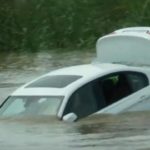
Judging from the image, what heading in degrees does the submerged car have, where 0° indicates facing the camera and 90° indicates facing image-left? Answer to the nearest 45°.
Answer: approximately 45°
